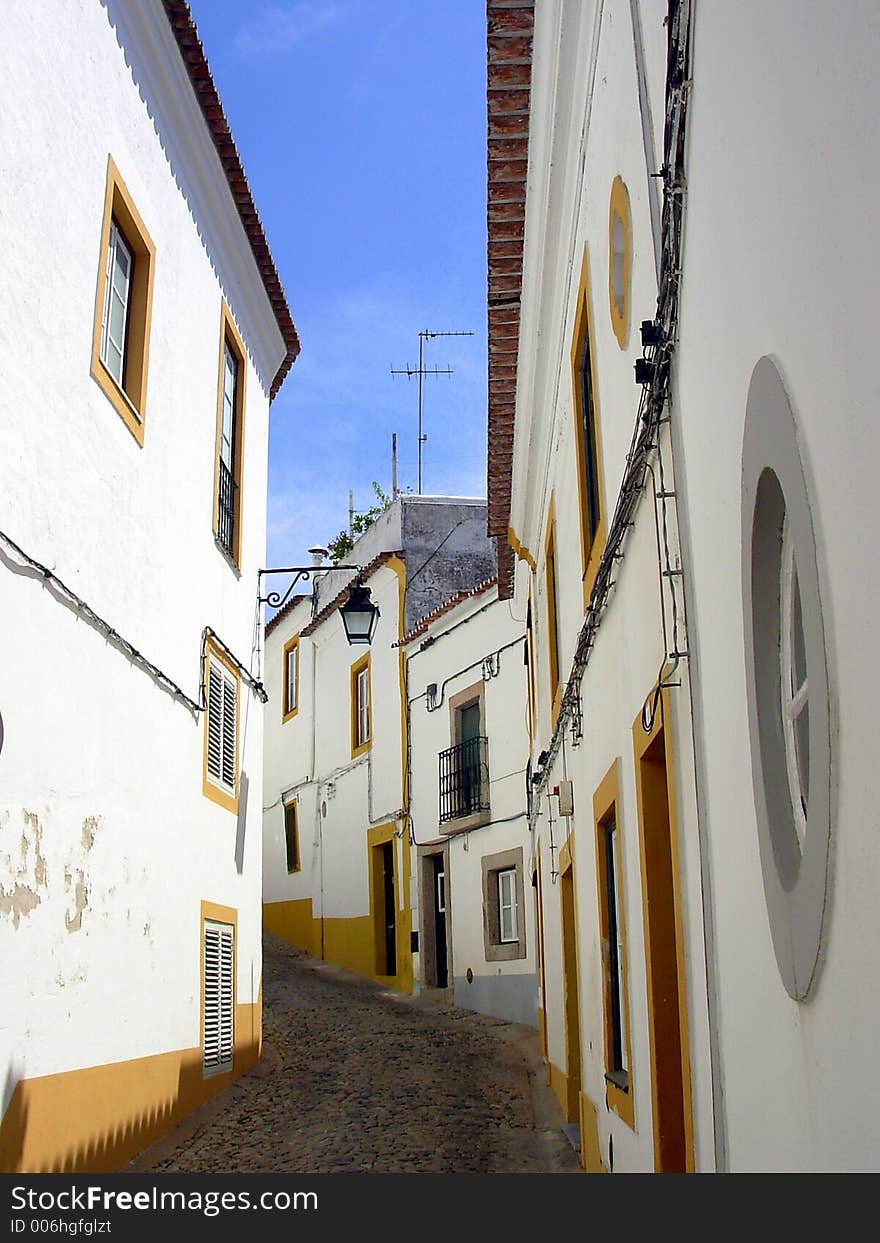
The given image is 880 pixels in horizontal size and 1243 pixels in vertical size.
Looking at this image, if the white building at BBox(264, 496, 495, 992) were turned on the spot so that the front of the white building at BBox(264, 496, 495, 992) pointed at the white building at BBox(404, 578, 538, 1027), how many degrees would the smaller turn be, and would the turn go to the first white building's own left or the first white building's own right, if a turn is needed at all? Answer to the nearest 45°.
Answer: approximately 45° to the first white building's own left

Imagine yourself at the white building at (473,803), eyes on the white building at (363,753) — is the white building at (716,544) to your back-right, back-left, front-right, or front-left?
back-left

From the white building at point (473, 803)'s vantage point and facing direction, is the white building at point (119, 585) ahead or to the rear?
ahead

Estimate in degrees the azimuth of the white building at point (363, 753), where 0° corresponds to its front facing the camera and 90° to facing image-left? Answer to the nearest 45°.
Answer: approximately 45°

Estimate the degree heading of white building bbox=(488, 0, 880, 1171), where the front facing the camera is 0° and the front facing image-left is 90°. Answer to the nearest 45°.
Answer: approximately 90°

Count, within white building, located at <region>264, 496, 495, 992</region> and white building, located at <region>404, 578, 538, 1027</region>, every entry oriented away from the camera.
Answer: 0

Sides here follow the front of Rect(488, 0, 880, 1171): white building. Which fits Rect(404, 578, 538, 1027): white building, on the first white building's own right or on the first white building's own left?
on the first white building's own right

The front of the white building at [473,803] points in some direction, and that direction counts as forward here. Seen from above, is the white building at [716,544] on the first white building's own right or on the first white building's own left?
on the first white building's own left

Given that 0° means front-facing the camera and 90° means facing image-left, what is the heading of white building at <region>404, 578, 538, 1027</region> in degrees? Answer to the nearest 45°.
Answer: approximately 45°
